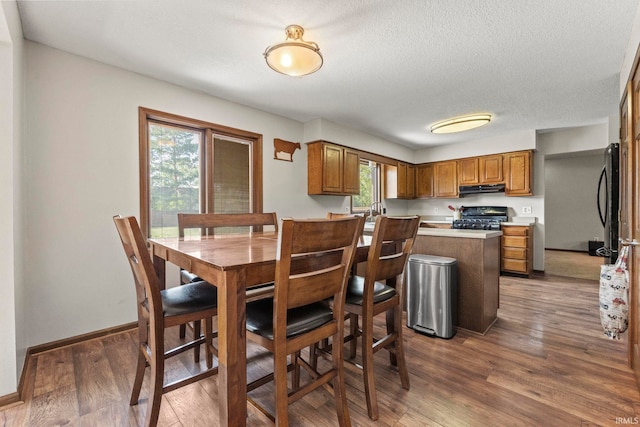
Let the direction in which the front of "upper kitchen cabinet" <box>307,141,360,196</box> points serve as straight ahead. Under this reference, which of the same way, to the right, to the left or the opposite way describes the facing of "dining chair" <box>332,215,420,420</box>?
the opposite way

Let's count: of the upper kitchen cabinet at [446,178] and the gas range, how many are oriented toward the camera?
2

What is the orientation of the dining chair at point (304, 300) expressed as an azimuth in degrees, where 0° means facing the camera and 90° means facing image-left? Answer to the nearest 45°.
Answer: approximately 135°

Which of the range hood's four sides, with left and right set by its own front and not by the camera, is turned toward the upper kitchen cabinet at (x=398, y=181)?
right

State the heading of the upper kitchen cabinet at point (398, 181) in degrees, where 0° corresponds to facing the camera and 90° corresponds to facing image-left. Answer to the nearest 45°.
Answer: approximately 315°

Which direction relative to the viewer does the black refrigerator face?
to the viewer's left

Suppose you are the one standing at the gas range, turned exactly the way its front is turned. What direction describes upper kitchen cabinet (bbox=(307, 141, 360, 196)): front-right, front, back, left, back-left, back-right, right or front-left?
front-right

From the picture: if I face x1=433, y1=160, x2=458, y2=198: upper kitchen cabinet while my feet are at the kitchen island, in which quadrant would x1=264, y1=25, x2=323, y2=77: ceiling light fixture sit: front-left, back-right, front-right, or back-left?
back-left

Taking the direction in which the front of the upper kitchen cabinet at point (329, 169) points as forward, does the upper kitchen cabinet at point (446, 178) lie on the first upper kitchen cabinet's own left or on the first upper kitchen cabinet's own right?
on the first upper kitchen cabinet's own left

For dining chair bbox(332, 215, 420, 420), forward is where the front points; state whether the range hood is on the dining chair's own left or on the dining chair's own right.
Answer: on the dining chair's own right

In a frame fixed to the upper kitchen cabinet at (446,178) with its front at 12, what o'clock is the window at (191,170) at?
The window is roughly at 1 o'clock from the upper kitchen cabinet.
